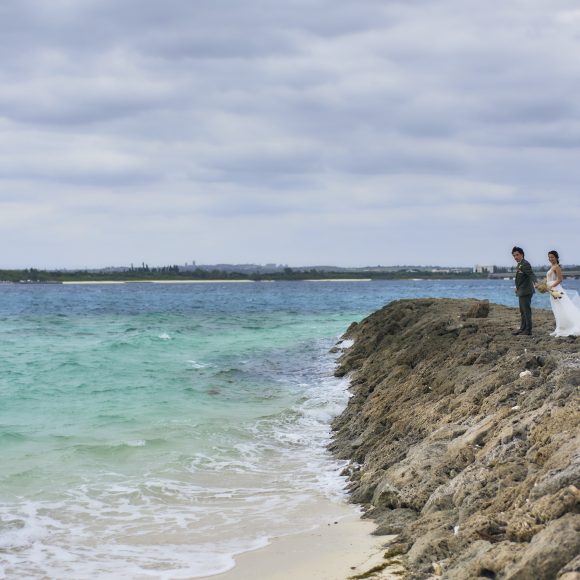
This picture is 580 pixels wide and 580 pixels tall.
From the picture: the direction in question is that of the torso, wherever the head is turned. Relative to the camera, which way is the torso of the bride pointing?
to the viewer's left

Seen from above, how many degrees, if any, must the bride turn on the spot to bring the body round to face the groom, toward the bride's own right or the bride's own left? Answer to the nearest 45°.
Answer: approximately 45° to the bride's own right
